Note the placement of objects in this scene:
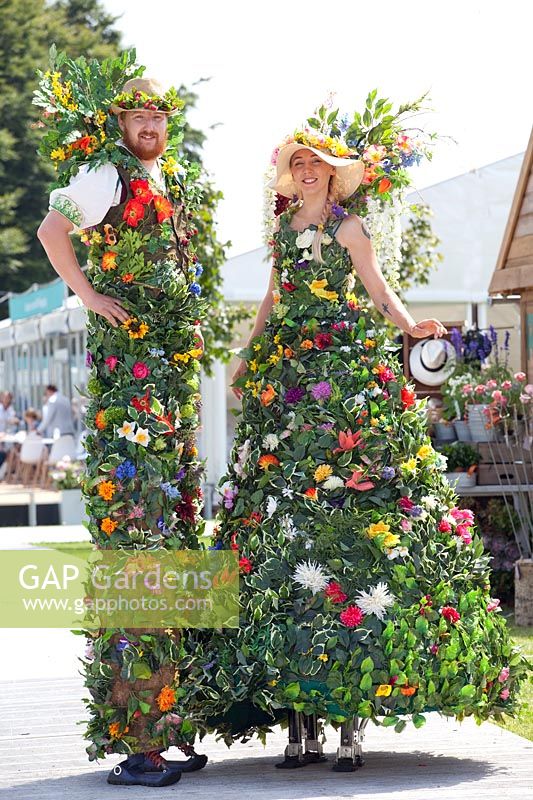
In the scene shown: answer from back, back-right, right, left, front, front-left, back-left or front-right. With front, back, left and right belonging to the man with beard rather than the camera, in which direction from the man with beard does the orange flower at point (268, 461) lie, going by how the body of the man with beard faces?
front-left

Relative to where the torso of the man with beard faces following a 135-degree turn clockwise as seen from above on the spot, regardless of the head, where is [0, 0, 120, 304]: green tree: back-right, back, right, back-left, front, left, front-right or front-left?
right

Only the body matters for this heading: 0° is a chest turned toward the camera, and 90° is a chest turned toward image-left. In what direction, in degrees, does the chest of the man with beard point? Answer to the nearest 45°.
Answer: approximately 315°

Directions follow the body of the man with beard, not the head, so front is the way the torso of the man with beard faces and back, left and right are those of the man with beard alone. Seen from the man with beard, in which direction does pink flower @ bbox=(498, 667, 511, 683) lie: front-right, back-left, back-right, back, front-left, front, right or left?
front-left

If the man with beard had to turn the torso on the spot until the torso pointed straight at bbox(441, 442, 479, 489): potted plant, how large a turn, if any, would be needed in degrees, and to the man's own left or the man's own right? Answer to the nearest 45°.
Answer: approximately 90° to the man's own left

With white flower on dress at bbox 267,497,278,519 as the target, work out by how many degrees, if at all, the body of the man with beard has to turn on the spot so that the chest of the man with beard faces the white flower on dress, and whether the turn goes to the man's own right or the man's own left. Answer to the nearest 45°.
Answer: approximately 45° to the man's own left

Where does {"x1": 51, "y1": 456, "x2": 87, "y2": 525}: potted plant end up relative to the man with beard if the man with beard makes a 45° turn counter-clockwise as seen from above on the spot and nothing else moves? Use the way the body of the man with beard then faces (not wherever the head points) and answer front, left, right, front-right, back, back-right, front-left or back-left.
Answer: left
